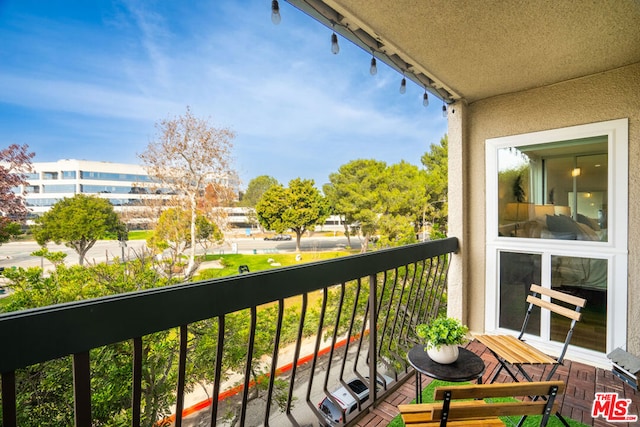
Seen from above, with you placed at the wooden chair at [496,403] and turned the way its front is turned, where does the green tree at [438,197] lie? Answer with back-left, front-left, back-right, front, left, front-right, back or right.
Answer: front-right

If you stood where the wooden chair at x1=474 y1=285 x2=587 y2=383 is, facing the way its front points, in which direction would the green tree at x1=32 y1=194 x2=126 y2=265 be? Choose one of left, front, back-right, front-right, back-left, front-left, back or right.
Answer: front-right

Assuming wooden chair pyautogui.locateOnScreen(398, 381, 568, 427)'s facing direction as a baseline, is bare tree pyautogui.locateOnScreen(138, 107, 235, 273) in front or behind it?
in front

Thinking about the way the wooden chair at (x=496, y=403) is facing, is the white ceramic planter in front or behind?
in front

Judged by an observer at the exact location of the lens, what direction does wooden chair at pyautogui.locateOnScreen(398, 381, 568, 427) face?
facing away from the viewer and to the left of the viewer

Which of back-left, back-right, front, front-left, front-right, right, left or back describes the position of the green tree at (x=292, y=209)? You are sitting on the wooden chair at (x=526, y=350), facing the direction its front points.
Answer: right

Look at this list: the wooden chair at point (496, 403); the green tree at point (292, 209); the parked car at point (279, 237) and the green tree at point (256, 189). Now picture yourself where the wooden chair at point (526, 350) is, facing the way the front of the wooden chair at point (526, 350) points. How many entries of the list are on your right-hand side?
3

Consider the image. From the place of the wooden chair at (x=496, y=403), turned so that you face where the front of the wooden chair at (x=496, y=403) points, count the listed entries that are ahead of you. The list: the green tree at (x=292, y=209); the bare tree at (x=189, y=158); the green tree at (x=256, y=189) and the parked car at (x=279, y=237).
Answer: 4

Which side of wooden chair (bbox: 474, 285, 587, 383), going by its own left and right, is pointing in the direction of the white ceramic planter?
front

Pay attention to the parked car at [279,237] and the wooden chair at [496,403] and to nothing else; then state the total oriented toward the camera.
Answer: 0

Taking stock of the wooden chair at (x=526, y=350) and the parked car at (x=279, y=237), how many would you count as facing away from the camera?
0
